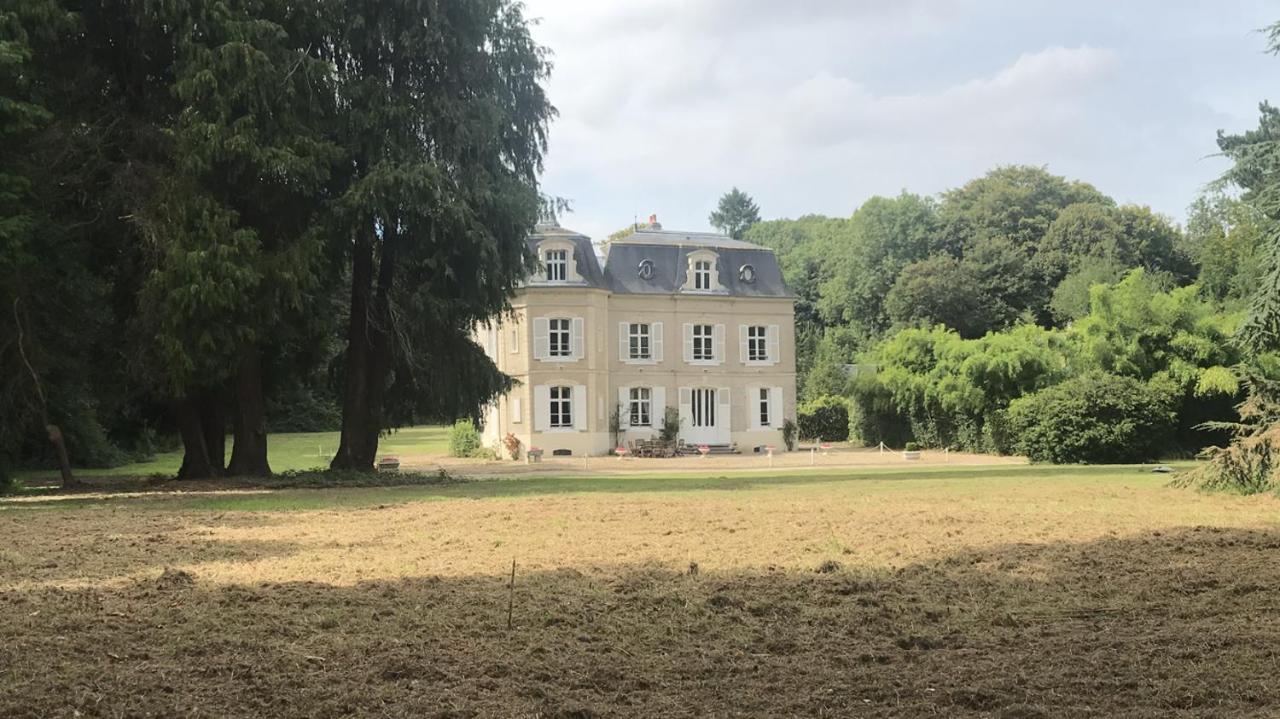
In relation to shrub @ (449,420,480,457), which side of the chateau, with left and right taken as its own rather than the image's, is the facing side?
right

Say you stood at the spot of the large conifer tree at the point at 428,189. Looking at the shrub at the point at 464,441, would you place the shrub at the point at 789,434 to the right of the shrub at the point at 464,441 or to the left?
right

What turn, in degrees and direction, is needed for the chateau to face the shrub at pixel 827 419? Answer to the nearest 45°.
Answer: approximately 135° to its left

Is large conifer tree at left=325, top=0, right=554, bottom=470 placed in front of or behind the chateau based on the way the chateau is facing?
in front

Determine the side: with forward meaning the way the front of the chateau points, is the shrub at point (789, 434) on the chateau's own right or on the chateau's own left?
on the chateau's own left

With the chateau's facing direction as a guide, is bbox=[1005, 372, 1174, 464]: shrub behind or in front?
in front

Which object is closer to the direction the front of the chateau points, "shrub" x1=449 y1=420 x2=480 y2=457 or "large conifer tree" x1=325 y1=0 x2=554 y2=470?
the large conifer tree

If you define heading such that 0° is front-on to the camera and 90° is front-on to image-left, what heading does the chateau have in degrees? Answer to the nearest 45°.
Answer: approximately 0°
